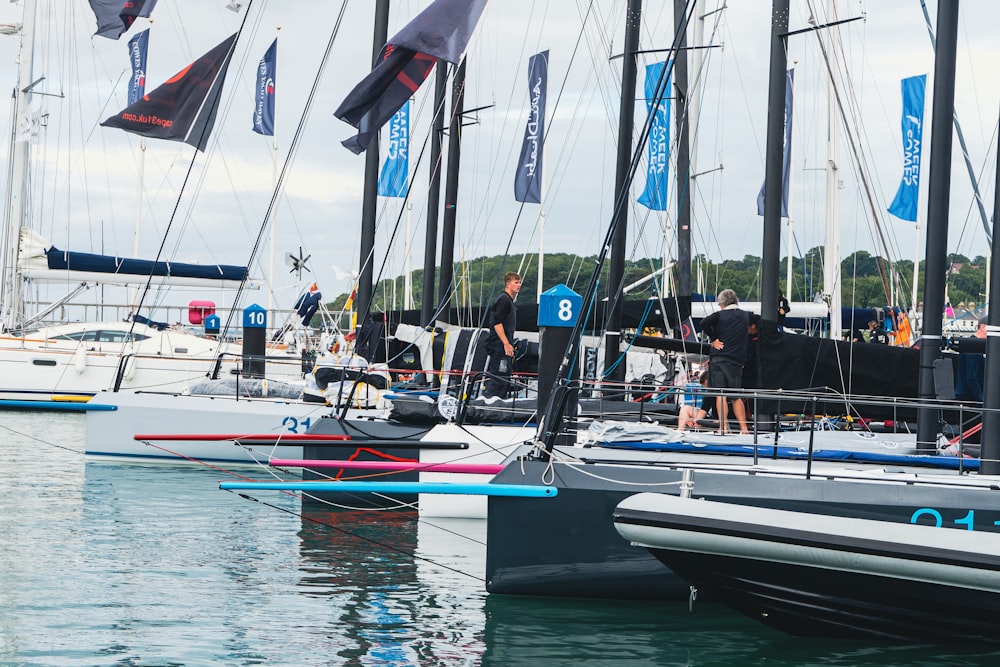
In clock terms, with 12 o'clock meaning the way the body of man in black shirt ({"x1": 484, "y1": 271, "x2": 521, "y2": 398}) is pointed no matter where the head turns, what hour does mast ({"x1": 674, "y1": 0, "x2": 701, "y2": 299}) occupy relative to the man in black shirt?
The mast is roughly at 10 o'clock from the man in black shirt.

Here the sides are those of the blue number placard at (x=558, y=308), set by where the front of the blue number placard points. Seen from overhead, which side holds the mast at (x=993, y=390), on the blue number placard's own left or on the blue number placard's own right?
on the blue number placard's own left

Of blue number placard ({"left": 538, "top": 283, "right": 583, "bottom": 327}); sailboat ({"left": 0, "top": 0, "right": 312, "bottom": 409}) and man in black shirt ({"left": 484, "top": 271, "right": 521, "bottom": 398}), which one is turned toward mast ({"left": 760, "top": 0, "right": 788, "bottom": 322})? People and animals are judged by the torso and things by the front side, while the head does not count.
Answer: the man in black shirt

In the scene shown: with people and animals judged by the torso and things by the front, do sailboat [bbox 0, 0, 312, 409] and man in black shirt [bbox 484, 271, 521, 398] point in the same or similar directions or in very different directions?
very different directions

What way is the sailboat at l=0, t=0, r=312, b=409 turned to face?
to the viewer's left

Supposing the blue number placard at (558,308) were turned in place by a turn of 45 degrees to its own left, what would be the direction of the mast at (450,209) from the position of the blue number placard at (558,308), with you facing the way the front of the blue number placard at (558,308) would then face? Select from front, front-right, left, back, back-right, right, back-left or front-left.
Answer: back-left

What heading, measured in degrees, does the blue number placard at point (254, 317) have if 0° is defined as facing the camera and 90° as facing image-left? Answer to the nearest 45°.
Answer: approximately 0°

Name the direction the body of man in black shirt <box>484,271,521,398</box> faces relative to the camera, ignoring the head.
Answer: to the viewer's right
